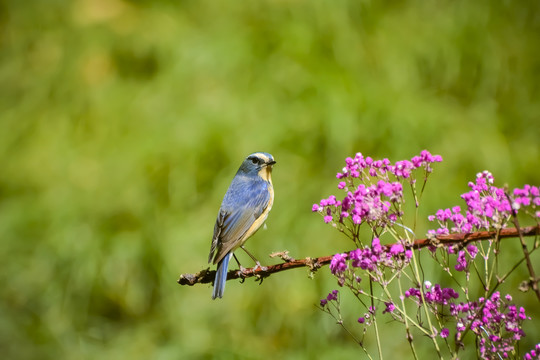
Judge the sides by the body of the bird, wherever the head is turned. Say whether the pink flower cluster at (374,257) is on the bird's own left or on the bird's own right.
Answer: on the bird's own right

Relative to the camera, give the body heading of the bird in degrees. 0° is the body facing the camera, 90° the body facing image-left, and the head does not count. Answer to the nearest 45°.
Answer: approximately 270°

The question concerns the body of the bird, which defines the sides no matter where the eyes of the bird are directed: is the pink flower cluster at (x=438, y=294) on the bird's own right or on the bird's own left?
on the bird's own right

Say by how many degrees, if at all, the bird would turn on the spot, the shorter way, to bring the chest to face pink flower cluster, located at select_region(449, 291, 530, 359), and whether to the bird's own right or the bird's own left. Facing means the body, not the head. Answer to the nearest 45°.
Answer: approximately 45° to the bird's own right
